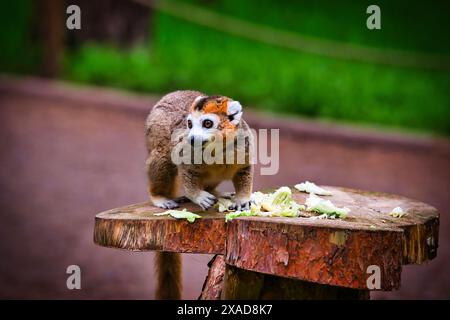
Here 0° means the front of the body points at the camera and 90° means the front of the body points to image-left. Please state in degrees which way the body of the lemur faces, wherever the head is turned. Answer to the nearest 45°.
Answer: approximately 315°
